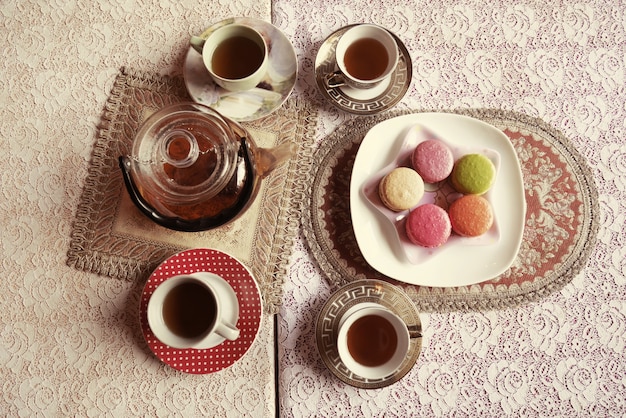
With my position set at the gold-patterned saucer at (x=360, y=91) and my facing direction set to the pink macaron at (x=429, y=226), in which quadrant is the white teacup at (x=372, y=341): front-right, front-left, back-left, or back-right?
front-right

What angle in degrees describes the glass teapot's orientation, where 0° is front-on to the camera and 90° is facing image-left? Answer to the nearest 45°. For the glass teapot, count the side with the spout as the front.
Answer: approximately 270°
